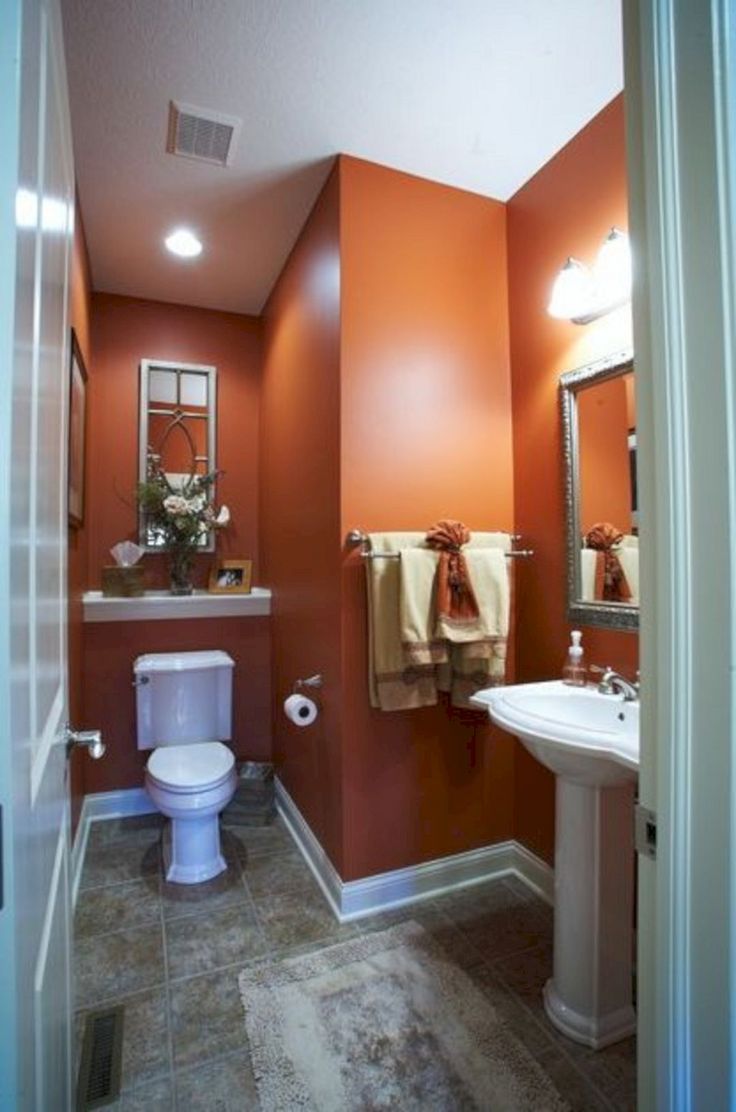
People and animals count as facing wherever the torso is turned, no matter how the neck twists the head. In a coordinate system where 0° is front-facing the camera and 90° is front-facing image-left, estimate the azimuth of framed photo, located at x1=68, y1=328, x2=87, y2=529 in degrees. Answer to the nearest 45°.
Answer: approximately 270°

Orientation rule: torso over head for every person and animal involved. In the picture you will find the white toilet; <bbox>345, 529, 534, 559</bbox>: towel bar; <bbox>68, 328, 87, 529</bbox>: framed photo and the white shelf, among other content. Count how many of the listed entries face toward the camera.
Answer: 3

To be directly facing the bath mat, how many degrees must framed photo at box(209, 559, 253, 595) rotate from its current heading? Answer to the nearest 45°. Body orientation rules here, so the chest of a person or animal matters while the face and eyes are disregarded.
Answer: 0° — it already faces it

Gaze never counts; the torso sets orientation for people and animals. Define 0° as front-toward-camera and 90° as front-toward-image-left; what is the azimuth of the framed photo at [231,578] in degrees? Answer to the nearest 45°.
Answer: approximately 0°

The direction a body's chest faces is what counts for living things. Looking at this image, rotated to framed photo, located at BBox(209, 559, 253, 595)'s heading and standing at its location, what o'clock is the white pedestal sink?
The white pedestal sink is roughly at 11 o'clock from the framed photo.

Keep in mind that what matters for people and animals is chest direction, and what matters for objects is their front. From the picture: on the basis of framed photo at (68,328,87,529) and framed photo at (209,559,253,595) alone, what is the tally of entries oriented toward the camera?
1

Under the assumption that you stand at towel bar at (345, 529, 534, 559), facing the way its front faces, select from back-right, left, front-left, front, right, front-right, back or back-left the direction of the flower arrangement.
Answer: back-right
